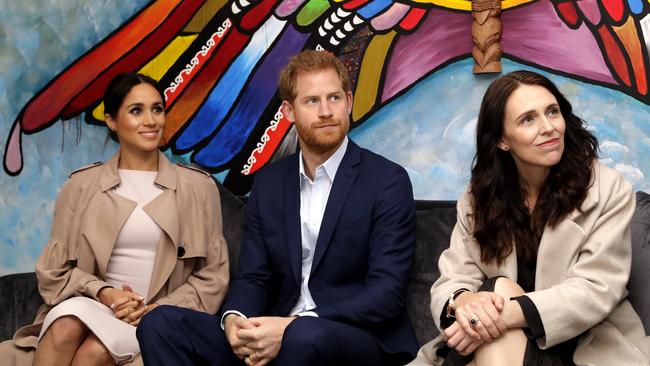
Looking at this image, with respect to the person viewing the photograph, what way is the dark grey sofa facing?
facing the viewer

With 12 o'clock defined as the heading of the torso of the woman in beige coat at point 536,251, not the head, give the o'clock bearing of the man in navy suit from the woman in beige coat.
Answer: The man in navy suit is roughly at 2 o'clock from the woman in beige coat.

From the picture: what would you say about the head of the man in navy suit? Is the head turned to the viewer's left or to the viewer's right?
to the viewer's right

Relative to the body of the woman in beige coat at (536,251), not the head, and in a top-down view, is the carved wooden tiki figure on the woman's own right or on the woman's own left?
on the woman's own right

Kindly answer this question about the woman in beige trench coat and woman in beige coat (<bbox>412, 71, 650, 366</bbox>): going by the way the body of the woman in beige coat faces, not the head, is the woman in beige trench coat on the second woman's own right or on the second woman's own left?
on the second woman's own right

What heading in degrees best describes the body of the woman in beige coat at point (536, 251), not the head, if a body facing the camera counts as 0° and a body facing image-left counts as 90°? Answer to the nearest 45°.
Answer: approximately 45°

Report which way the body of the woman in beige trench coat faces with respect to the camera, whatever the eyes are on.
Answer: toward the camera

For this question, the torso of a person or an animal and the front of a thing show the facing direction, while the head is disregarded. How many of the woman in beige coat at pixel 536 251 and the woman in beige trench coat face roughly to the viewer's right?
0

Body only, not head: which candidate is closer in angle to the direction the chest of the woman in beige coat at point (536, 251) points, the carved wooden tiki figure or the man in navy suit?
the man in navy suit

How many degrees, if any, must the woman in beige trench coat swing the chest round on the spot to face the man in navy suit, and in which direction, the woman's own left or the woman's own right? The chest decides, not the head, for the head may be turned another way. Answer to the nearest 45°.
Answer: approximately 45° to the woman's own left

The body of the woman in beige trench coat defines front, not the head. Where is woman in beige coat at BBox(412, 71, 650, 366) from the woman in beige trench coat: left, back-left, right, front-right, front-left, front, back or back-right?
front-left

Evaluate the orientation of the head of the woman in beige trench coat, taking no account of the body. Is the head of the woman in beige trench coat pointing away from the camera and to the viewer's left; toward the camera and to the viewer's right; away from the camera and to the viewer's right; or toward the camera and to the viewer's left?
toward the camera and to the viewer's right
